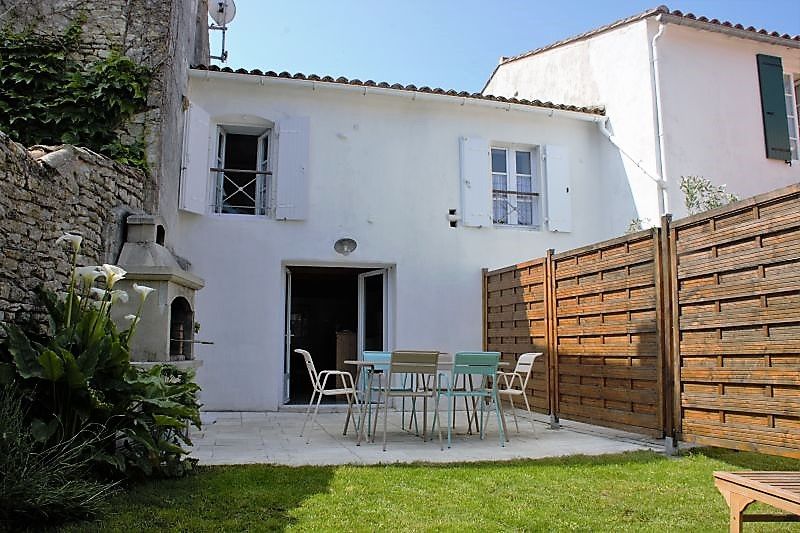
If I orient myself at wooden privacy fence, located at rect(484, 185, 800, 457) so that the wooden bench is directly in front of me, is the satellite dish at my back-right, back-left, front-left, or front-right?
back-right

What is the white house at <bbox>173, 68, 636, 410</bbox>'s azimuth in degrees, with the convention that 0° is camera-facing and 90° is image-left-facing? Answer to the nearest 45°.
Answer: approximately 0°

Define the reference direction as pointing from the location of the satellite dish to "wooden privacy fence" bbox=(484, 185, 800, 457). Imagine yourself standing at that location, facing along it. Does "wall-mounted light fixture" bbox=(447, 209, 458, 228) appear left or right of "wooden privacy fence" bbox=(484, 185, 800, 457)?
left

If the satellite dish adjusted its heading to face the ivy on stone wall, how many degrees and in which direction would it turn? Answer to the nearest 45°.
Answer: approximately 45° to its right

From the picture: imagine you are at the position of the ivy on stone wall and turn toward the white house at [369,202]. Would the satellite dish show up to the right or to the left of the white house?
left

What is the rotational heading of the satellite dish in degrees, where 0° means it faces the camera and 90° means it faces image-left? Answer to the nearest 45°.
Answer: approximately 0°

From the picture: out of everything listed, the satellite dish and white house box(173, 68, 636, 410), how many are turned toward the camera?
2

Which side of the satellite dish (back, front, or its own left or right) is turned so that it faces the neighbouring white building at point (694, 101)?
left

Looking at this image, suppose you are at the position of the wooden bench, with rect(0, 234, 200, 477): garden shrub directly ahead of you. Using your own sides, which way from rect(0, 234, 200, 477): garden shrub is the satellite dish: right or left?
right

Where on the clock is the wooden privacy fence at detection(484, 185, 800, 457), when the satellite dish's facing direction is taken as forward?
The wooden privacy fence is roughly at 11 o'clock from the satellite dish.
